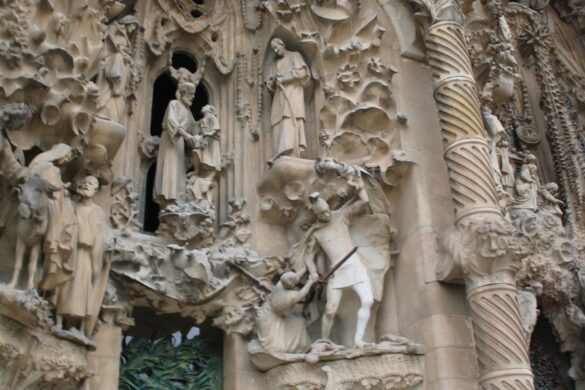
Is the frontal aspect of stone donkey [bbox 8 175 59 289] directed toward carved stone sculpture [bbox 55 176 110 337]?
no

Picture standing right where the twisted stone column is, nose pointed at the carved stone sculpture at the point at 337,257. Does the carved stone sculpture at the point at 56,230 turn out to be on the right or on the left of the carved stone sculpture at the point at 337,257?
left

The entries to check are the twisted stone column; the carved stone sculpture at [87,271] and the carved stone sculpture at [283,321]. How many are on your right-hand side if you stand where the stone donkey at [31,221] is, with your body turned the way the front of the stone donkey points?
0

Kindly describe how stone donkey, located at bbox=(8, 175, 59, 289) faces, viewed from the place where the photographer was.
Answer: facing the viewer

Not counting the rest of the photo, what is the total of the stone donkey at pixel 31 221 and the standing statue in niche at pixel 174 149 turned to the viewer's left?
0

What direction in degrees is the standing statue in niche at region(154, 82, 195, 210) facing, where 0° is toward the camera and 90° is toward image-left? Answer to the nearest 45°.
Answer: approximately 315°

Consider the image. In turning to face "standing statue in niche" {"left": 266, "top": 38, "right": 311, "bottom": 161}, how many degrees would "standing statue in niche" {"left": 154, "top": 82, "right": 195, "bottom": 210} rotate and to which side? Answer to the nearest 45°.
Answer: approximately 45° to its left

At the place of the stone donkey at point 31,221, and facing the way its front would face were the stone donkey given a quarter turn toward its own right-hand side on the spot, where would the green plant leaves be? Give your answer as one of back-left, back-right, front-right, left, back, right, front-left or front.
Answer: back-right

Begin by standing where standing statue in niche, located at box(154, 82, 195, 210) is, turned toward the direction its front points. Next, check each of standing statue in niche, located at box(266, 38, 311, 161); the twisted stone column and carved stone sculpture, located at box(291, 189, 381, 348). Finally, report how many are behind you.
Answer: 0

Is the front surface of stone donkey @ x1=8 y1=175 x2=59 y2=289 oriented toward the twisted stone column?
no
